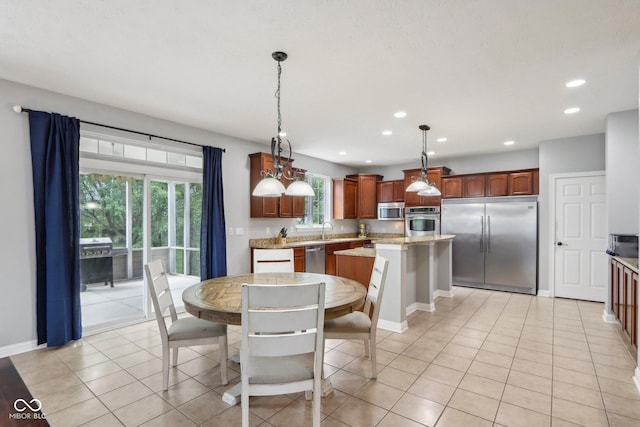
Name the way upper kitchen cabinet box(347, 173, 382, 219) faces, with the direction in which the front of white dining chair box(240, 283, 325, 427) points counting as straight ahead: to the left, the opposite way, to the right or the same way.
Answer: the opposite way

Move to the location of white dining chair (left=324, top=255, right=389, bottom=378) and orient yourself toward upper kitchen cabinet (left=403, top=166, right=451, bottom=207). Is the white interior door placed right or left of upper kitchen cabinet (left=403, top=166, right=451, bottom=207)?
right

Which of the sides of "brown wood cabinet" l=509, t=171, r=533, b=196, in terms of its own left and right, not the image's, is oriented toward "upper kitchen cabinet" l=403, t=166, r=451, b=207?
right

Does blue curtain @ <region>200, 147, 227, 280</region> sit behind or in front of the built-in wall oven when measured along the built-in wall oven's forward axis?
in front

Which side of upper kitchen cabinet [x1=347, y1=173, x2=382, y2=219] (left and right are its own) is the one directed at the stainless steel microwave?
left

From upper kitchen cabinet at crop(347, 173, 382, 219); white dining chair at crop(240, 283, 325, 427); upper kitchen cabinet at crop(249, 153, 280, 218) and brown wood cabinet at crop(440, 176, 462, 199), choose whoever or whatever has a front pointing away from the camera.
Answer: the white dining chair

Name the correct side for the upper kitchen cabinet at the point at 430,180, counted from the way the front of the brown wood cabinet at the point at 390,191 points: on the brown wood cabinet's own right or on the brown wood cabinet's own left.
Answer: on the brown wood cabinet's own left

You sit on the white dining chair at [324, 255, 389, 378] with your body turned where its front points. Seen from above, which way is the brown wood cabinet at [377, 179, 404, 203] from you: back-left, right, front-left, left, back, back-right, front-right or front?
right

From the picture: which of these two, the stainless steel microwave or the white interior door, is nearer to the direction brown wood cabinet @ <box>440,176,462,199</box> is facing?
the white interior door

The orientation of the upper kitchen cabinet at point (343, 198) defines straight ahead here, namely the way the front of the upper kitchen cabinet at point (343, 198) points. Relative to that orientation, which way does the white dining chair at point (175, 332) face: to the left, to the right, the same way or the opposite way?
to the left

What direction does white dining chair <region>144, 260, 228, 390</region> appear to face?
to the viewer's right

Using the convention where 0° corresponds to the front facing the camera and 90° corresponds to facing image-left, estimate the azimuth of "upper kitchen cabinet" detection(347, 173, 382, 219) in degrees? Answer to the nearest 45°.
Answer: approximately 0°

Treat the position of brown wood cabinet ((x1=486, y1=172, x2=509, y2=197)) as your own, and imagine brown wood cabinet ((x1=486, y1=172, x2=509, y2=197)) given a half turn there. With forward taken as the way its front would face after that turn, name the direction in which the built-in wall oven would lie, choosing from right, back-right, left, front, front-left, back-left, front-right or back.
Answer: left
